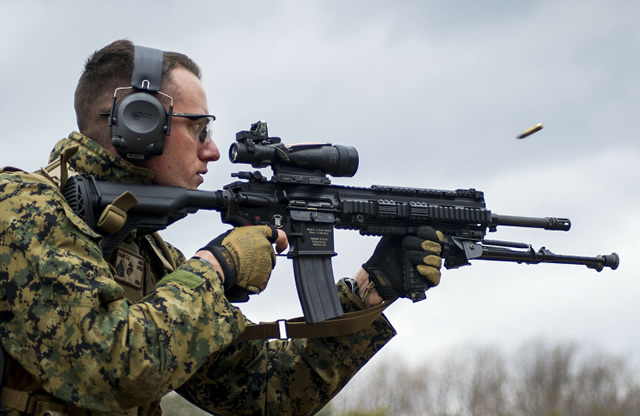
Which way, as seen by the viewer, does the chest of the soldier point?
to the viewer's right

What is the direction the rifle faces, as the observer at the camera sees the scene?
facing to the right of the viewer

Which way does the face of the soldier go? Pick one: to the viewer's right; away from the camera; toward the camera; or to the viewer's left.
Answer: to the viewer's right
